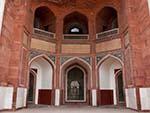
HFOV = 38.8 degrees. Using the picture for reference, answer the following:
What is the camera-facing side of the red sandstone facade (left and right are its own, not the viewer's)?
front
